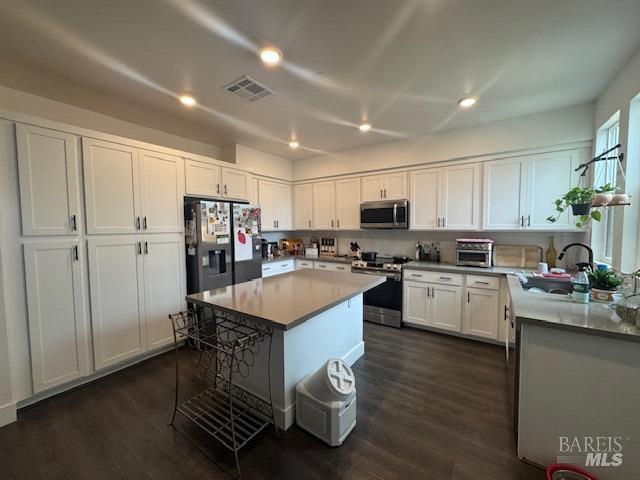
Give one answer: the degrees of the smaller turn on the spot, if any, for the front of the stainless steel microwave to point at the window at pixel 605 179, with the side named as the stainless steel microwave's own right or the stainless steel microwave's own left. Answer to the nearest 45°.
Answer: approximately 90° to the stainless steel microwave's own left

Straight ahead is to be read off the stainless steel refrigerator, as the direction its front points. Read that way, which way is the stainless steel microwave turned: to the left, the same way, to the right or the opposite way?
to the right

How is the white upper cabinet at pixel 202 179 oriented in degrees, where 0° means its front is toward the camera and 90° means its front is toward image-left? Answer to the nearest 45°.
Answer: approximately 315°

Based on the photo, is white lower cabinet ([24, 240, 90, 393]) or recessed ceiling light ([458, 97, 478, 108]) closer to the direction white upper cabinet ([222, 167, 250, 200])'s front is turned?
the recessed ceiling light

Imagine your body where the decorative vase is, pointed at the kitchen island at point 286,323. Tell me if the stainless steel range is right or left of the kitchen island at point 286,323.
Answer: right

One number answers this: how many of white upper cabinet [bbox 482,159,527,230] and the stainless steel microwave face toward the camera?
2

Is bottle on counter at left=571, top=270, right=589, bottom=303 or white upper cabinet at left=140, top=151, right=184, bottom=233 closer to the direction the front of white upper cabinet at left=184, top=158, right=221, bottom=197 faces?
the bottle on counter
